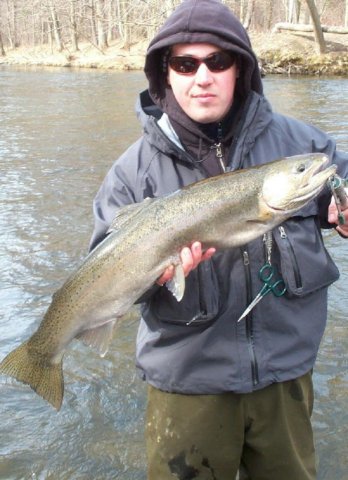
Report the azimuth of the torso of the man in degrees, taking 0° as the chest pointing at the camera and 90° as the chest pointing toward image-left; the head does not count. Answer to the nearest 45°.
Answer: approximately 0°

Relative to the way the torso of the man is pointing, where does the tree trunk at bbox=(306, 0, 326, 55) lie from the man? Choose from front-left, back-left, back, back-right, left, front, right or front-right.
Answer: back
